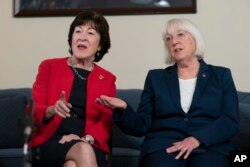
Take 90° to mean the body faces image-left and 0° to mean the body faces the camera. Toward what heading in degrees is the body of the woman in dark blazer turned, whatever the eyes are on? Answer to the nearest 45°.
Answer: approximately 0°

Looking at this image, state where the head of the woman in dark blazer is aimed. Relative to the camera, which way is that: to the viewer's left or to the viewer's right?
to the viewer's left

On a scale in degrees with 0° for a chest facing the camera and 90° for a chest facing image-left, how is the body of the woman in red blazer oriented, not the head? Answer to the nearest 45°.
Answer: approximately 0°

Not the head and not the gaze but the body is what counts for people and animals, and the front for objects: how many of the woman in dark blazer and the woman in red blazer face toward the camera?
2
